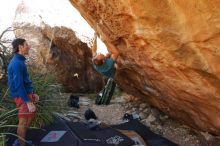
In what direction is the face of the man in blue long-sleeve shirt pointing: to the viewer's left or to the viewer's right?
to the viewer's right

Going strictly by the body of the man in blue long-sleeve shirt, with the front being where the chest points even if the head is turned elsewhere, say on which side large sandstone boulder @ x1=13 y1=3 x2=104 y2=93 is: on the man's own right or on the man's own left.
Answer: on the man's own left

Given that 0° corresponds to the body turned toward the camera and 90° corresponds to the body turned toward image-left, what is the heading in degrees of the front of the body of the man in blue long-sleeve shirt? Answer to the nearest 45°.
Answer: approximately 270°
